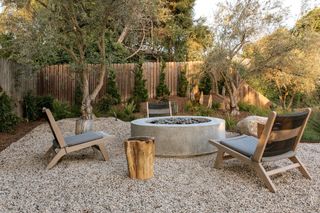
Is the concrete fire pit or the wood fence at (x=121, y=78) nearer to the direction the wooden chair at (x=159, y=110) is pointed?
the concrete fire pit

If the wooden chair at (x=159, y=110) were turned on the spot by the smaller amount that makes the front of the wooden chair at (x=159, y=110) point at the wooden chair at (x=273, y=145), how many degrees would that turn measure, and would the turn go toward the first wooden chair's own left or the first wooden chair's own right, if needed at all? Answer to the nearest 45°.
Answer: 0° — it already faces it

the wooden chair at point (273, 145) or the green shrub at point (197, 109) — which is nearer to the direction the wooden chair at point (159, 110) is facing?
the wooden chair

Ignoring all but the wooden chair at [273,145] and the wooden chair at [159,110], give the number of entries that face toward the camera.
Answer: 1

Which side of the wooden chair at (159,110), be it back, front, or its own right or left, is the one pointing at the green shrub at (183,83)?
back

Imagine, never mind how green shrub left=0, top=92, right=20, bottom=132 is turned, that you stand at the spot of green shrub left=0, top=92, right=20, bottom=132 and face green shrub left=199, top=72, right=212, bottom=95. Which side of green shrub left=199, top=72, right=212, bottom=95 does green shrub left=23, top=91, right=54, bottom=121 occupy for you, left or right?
left

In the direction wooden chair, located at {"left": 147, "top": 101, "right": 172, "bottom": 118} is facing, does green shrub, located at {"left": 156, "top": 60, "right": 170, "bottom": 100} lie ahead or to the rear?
to the rear

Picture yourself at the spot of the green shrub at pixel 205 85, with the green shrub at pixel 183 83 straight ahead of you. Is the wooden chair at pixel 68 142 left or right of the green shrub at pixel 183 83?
left

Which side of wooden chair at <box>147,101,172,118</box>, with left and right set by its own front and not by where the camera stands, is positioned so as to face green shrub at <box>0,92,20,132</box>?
right

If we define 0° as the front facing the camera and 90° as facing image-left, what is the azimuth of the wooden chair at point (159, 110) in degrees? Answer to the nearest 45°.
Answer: approximately 0°

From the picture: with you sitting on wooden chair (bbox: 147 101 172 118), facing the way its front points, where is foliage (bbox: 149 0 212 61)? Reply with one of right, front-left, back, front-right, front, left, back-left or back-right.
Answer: back

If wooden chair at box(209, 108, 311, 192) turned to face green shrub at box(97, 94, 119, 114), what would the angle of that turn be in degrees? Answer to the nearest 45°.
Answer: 0° — it already faces it

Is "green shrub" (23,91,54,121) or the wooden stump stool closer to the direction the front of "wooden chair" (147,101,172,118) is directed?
the wooden stump stool

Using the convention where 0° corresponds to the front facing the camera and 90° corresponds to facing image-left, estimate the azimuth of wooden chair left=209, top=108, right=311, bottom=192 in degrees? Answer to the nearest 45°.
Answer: approximately 135°
